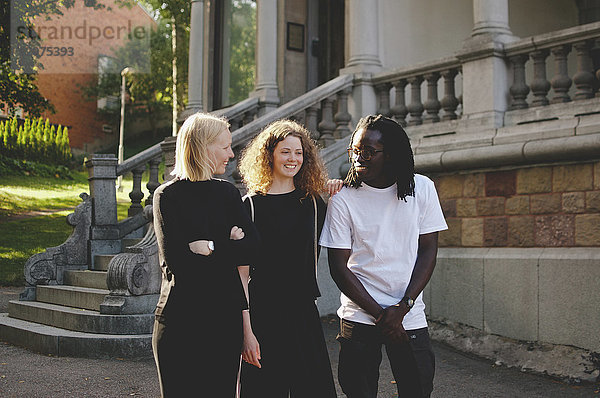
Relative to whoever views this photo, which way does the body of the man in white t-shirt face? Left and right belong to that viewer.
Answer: facing the viewer

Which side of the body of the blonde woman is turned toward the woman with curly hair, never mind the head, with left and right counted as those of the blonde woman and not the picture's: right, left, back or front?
left

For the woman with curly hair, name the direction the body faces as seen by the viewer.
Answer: toward the camera

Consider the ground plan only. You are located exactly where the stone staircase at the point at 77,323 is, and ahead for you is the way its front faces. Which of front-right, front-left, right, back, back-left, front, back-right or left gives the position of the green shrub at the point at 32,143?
back-right

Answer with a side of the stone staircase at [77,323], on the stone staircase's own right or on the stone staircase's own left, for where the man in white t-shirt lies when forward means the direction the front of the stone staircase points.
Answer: on the stone staircase's own left

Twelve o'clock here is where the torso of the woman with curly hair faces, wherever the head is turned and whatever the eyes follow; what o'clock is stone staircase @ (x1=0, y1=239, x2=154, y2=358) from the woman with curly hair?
The stone staircase is roughly at 5 o'clock from the woman with curly hair.

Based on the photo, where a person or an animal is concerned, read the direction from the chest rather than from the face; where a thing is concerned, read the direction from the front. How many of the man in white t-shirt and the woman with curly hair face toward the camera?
2

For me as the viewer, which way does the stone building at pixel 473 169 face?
facing the viewer and to the left of the viewer

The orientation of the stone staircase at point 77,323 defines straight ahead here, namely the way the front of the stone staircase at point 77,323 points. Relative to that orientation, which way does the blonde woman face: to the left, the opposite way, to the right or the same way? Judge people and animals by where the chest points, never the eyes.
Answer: to the left

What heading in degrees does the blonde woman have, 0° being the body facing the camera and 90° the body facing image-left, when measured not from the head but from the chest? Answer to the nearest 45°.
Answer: approximately 315°

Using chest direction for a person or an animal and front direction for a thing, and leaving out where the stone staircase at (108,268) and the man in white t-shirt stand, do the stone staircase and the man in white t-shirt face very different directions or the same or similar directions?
same or similar directions

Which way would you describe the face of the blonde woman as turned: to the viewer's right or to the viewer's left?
to the viewer's right

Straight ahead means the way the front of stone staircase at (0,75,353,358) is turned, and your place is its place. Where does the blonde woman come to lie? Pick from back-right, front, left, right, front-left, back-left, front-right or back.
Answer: front-left
